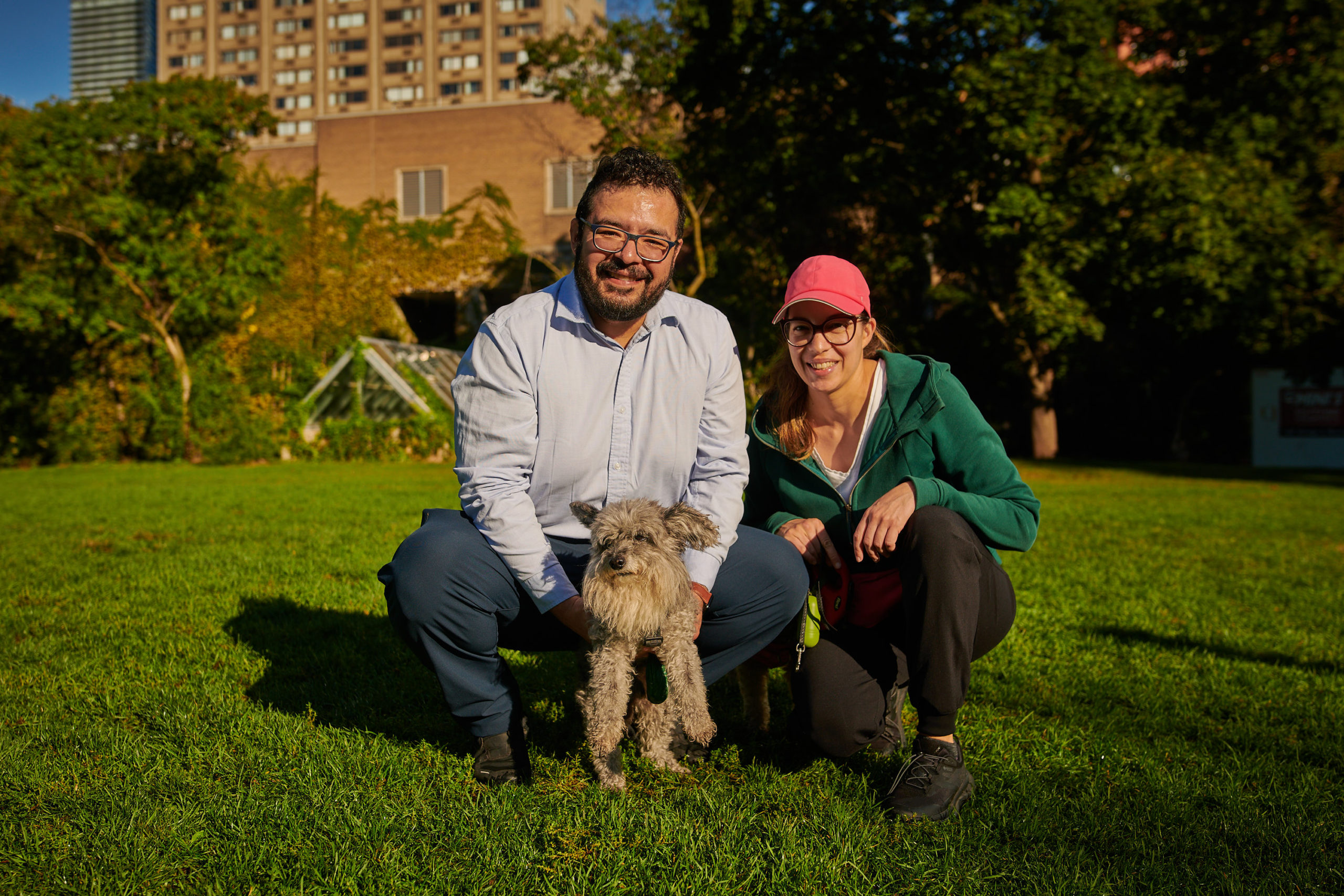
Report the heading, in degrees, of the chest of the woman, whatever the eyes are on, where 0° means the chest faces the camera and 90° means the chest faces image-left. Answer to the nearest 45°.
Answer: approximately 45°

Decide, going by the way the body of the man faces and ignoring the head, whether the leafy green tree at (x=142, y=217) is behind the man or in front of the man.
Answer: behind

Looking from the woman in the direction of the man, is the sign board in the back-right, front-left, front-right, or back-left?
back-right

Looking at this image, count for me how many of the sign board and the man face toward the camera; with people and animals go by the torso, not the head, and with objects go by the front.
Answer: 2

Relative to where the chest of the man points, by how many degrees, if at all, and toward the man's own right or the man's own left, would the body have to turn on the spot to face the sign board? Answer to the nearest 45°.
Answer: approximately 135° to the man's own left
